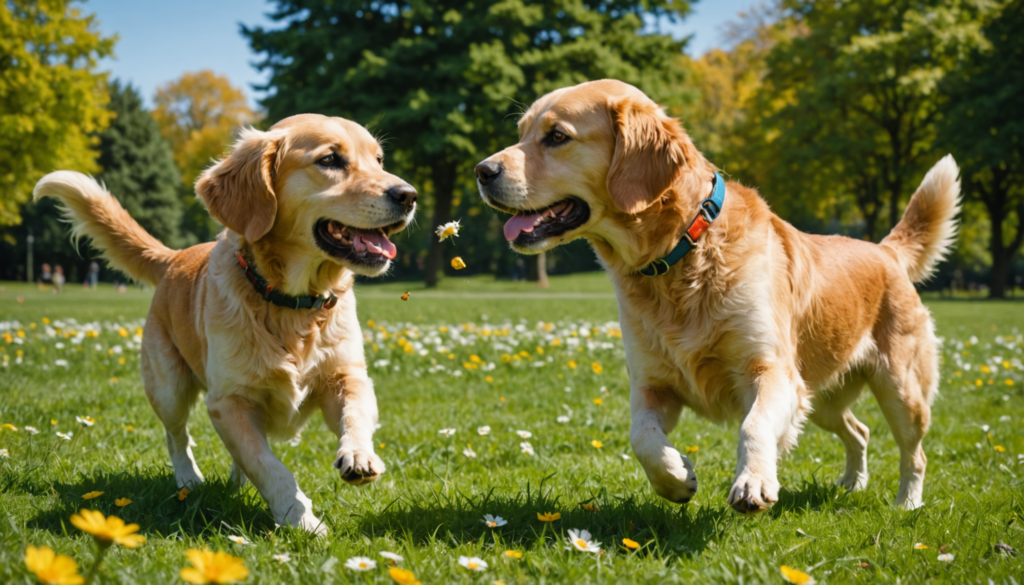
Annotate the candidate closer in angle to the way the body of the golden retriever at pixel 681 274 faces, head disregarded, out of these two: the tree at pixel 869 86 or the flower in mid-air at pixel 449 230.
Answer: the flower in mid-air

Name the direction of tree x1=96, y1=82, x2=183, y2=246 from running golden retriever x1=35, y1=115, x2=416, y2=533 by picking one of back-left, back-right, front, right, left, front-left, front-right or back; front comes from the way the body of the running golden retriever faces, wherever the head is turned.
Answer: back-left

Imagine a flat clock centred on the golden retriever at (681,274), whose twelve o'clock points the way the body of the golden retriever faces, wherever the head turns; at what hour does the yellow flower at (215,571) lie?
The yellow flower is roughly at 11 o'clock from the golden retriever.

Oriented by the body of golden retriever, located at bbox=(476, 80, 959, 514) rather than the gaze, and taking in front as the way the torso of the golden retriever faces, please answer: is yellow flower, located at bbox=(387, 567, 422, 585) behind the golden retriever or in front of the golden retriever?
in front

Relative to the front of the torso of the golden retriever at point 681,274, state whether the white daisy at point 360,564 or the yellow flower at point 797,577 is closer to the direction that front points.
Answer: the white daisy

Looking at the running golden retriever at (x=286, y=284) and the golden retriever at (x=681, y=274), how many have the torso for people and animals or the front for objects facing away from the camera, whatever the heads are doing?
0

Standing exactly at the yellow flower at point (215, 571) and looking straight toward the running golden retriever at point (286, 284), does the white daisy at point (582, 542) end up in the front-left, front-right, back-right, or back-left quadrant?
front-right

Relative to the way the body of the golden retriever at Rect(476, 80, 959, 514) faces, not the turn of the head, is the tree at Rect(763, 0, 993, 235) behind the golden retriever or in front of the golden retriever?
behind

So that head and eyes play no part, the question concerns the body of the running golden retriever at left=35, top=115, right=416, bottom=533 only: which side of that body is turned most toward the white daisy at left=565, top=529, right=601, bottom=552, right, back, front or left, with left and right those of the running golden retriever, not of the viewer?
front

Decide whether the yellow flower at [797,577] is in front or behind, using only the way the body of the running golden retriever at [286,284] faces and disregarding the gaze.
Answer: in front

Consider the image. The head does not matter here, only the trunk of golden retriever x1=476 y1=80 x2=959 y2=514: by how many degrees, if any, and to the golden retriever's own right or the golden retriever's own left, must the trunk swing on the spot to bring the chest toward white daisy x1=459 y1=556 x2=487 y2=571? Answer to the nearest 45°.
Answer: approximately 45° to the golden retriever's own left

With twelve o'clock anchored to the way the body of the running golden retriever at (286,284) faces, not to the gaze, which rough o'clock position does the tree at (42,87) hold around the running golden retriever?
The tree is roughly at 7 o'clock from the running golden retriever.

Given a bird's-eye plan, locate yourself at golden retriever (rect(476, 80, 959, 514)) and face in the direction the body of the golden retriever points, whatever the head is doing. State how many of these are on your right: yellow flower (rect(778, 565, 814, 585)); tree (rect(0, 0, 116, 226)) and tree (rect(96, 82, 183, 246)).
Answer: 2

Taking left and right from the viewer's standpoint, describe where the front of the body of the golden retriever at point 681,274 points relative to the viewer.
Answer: facing the viewer and to the left of the viewer

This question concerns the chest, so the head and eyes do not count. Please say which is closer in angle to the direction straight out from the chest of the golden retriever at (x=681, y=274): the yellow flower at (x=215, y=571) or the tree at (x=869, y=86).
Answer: the yellow flower

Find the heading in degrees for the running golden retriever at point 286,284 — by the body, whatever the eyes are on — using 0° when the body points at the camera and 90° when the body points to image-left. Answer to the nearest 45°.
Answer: approximately 315°

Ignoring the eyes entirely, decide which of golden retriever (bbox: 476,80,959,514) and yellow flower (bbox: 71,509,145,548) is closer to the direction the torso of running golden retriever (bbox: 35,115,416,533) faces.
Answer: the golden retriever

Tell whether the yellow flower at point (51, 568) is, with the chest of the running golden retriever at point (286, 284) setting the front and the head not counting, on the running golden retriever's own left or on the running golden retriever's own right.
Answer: on the running golden retriever's own right
